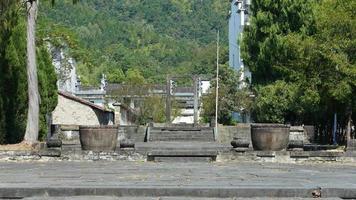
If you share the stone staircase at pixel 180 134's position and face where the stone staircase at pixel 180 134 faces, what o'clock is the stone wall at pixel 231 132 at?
The stone wall is roughly at 9 o'clock from the stone staircase.

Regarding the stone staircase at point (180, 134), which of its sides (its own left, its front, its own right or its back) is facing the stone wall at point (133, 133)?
right

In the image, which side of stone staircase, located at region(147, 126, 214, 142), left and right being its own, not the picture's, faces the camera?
front

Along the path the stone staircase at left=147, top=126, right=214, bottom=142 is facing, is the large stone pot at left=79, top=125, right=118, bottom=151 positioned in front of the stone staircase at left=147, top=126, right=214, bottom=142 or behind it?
in front

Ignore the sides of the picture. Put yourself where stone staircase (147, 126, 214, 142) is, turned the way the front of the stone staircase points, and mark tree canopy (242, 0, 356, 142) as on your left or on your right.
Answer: on your left

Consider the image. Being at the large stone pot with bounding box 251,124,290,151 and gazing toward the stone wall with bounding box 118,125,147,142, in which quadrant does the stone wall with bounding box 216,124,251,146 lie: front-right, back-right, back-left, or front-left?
front-right

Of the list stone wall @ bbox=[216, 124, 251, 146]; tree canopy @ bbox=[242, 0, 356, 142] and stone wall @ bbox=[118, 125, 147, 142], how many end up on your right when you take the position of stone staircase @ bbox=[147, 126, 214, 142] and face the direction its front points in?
1
